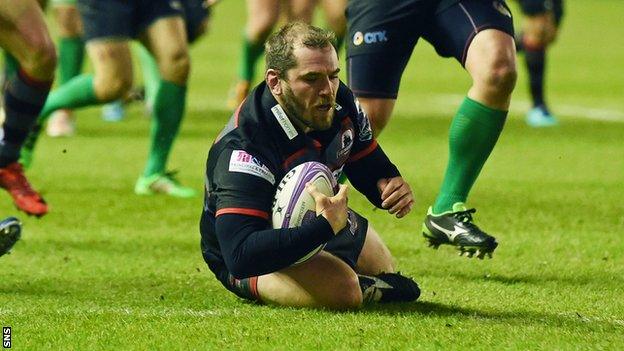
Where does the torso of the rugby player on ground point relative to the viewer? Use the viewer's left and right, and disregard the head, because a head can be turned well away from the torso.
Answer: facing the viewer and to the right of the viewer

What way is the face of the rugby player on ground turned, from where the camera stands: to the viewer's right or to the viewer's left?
to the viewer's right
